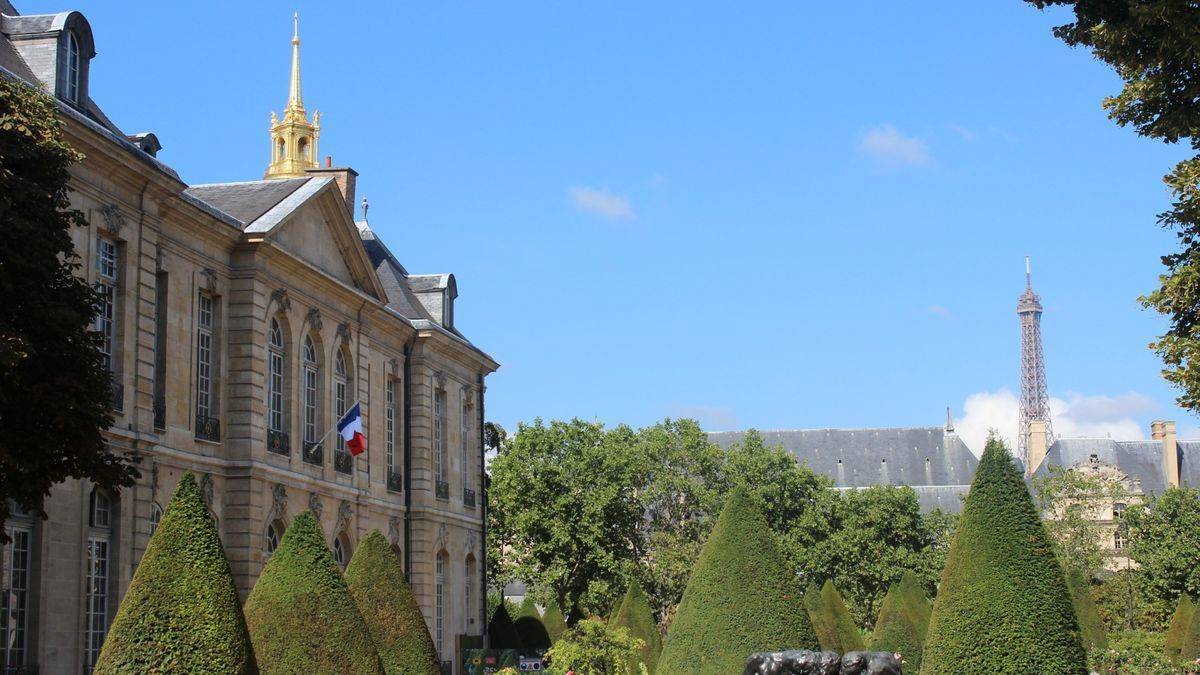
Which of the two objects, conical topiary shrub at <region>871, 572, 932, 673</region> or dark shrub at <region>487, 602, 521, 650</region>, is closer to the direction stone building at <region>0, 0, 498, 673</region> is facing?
the conical topiary shrub

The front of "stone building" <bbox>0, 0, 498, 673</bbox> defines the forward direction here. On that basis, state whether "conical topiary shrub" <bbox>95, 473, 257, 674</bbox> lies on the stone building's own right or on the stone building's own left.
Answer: on the stone building's own right

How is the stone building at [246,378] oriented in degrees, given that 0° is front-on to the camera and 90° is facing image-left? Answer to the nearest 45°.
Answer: approximately 315°

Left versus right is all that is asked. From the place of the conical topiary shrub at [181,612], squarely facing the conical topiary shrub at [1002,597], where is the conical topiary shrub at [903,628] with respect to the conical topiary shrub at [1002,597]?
left

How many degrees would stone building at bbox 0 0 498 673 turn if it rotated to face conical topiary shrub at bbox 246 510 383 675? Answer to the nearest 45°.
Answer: approximately 45° to its right

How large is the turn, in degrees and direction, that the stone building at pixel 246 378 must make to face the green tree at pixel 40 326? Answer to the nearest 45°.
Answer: approximately 45° to its right

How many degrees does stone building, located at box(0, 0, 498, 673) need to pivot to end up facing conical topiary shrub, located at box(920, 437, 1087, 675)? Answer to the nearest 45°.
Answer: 0° — it already faces it

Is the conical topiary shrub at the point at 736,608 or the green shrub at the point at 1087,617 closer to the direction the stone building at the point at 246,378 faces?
the conical topiary shrub
